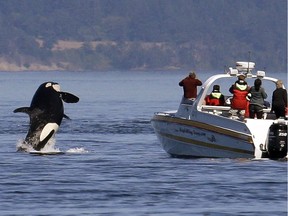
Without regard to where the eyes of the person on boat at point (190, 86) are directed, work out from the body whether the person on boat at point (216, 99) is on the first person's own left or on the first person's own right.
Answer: on the first person's own right

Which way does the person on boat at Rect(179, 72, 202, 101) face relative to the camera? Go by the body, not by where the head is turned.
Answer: away from the camera

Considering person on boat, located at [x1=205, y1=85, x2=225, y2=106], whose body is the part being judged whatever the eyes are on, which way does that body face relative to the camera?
away from the camera

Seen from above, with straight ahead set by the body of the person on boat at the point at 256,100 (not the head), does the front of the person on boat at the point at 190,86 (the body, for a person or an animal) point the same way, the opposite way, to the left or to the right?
the same way

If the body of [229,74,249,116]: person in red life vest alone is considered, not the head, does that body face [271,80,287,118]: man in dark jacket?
no

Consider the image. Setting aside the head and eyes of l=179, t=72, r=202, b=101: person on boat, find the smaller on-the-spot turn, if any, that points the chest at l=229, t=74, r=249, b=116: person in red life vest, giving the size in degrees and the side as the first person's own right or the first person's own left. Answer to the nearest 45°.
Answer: approximately 135° to the first person's own right

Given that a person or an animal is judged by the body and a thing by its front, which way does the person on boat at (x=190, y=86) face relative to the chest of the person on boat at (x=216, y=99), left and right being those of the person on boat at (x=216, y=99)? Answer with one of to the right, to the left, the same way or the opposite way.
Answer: the same way

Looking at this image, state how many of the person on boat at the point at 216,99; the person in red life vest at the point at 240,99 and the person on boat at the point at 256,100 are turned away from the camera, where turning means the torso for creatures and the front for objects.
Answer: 3

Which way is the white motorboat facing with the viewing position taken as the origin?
facing away from the viewer and to the left of the viewer

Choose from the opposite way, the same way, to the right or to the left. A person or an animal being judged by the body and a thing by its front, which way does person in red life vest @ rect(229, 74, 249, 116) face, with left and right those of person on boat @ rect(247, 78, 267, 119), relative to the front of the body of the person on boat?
the same way

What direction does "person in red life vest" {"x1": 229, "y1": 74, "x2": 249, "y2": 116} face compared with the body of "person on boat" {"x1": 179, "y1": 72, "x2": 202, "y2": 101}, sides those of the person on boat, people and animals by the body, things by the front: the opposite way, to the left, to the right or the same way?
the same way

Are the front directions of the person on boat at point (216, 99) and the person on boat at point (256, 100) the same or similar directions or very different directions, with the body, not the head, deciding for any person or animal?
same or similar directions
